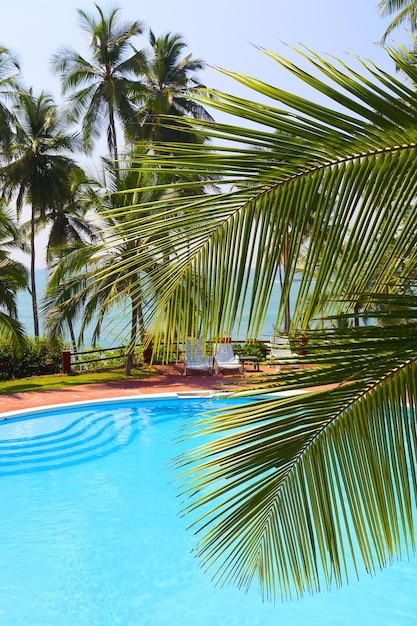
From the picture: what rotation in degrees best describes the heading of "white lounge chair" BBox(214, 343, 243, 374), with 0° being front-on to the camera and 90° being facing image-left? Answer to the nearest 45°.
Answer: approximately 315°

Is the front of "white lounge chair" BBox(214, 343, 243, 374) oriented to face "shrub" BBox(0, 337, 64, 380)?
no

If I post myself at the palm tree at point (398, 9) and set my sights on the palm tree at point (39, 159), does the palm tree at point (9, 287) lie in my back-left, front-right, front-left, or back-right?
front-left

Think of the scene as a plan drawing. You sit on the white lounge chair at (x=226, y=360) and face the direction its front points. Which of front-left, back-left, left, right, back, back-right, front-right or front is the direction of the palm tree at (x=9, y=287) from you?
back-right

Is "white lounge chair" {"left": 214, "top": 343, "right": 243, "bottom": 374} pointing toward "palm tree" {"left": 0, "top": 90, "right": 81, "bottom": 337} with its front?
no

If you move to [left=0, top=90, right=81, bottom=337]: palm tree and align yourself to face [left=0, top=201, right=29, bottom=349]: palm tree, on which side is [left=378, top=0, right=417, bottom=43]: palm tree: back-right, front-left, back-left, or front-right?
front-left
